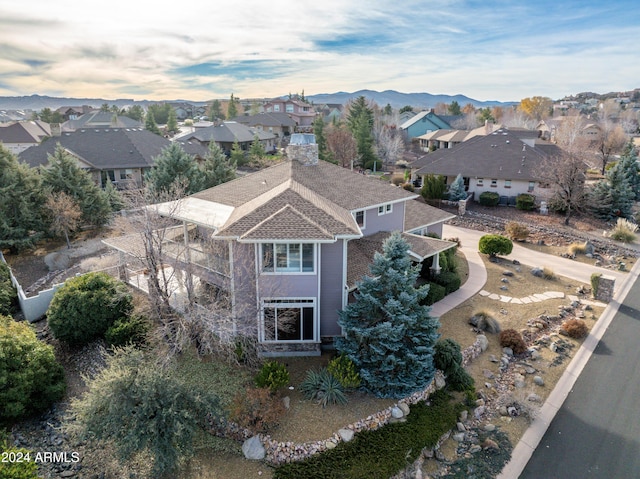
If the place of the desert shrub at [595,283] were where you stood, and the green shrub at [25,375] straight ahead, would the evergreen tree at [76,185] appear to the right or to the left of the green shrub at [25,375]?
right

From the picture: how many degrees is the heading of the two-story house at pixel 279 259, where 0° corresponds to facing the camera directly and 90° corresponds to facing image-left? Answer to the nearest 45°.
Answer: approximately 315°

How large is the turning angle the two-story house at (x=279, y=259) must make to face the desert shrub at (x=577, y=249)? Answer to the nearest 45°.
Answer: approximately 90° to its left

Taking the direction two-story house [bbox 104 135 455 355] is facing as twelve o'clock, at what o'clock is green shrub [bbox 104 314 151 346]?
The green shrub is roughly at 3 o'clock from the two-story house.

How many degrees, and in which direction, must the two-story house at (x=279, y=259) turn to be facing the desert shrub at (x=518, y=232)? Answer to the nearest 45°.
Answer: approximately 90° to its left

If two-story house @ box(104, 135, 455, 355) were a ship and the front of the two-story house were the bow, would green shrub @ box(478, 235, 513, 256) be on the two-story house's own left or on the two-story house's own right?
on the two-story house's own left

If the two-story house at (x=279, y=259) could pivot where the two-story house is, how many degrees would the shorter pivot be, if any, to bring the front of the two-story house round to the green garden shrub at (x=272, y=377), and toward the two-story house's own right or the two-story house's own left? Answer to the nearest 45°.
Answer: approximately 45° to the two-story house's own right

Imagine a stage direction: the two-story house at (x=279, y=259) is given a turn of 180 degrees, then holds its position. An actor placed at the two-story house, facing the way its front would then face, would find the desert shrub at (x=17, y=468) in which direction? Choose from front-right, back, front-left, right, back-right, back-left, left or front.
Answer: left

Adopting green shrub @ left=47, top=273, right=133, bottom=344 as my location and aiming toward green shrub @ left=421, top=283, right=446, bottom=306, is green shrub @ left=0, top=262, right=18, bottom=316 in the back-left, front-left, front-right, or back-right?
back-left

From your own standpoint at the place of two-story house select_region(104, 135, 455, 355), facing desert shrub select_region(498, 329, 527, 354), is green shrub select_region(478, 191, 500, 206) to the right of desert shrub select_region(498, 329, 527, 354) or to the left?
left

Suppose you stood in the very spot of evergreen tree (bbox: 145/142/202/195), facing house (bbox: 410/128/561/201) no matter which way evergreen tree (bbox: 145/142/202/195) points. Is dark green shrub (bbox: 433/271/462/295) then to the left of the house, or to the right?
right

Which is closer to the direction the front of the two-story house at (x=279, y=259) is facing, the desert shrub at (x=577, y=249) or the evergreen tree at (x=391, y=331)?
the evergreen tree
